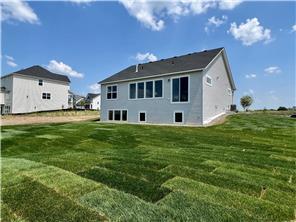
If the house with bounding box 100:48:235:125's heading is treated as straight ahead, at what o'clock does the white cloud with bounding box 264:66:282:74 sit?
The white cloud is roughly at 1 o'clock from the house.

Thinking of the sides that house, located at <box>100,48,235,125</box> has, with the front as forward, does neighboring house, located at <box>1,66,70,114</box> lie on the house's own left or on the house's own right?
on the house's own left

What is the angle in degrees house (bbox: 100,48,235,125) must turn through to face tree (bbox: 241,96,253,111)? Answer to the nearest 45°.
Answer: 0° — it already faces it

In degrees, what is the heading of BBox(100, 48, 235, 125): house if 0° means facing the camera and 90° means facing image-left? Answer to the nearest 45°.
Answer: approximately 225°

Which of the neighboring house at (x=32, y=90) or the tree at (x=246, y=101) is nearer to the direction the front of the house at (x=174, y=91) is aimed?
the tree
